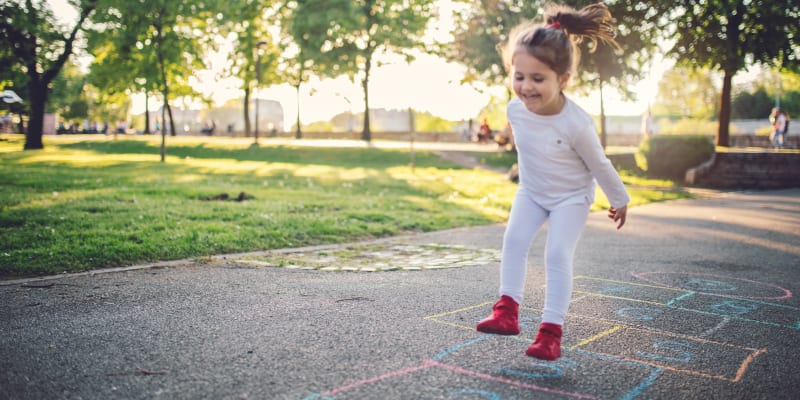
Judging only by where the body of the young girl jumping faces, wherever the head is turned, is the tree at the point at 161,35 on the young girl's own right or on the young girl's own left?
on the young girl's own right

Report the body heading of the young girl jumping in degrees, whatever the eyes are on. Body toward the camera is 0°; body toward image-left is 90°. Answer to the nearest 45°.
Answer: approximately 45°

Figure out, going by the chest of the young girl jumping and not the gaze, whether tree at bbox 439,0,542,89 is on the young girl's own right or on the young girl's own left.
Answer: on the young girl's own right

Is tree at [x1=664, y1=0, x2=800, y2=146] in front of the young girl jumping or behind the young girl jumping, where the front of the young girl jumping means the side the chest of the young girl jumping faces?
behind

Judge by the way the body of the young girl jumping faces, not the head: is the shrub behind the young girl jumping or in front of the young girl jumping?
behind

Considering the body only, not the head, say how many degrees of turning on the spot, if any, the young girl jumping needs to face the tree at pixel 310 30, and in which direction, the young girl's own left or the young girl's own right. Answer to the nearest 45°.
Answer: approximately 135° to the young girl's own right
